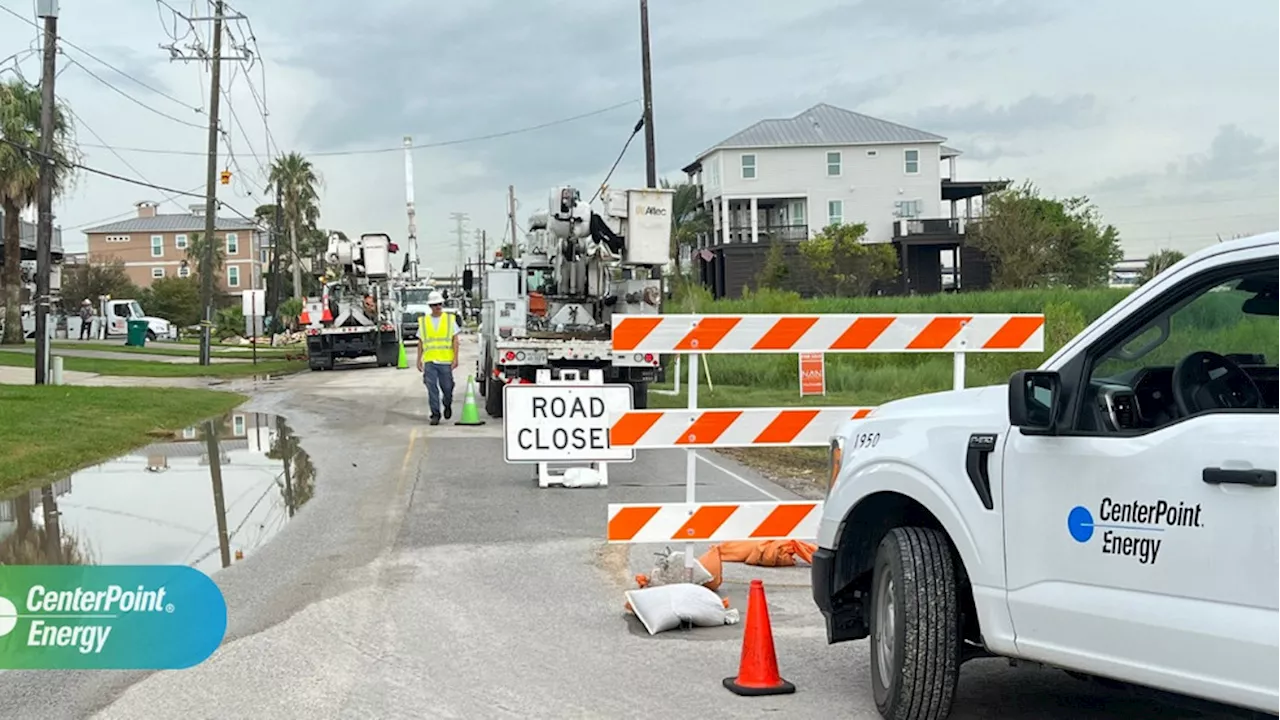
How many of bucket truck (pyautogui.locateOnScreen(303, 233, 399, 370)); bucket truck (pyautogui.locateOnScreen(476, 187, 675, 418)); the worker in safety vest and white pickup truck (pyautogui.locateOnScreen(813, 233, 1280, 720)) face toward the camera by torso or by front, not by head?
1

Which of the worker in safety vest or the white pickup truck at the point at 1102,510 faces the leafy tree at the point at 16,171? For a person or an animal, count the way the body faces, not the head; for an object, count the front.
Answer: the white pickup truck

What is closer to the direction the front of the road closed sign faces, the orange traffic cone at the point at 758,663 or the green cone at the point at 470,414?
the orange traffic cone

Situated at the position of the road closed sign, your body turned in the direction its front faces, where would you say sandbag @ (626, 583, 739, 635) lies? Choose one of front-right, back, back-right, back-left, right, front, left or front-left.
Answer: front

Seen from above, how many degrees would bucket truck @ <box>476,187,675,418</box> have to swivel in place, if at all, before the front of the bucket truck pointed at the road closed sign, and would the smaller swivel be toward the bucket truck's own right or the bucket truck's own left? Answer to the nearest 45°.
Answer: approximately 180°

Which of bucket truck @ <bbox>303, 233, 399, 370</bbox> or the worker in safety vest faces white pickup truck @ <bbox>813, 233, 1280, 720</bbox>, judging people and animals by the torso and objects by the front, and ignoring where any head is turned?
the worker in safety vest

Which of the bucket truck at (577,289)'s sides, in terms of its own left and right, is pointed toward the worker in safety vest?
back

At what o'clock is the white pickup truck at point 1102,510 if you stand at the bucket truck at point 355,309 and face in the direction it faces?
The white pickup truck is roughly at 6 o'clock from the bucket truck.

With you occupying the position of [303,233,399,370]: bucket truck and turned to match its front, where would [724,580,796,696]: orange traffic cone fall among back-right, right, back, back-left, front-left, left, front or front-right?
back

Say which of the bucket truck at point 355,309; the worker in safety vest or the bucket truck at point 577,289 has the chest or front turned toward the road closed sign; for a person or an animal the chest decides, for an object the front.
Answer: the worker in safety vest

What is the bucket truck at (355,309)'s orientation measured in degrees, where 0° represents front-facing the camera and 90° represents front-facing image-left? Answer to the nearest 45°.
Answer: approximately 180°

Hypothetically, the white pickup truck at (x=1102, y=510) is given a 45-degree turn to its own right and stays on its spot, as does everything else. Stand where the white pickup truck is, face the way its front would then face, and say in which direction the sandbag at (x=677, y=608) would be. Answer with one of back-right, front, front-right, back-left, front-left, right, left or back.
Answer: front-left

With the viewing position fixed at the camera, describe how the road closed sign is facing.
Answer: facing the viewer

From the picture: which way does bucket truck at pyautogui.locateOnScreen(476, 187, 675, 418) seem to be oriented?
away from the camera

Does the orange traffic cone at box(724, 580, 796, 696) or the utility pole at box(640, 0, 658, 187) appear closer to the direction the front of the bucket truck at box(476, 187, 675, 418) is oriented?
the utility pole

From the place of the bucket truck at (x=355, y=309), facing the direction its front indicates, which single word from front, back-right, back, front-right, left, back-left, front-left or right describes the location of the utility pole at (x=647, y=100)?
back-right

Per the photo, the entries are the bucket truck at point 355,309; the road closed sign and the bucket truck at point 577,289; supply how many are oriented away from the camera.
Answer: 2

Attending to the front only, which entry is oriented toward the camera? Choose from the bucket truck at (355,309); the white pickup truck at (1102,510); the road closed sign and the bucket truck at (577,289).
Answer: the road closed sign

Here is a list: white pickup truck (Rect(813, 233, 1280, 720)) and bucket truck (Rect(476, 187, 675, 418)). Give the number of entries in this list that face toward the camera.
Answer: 0
